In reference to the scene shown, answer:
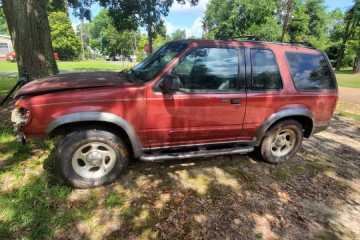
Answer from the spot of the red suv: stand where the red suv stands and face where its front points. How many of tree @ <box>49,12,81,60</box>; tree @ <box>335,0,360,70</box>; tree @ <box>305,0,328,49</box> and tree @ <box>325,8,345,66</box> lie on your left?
0

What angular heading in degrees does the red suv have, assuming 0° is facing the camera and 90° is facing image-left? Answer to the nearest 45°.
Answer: approximately 90°

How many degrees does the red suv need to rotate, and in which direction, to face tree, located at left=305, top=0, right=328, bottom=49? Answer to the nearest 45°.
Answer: approximately 135° to its right

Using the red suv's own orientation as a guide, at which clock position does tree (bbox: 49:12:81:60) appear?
The tree is roughly at 2 o'clock from the red suv.

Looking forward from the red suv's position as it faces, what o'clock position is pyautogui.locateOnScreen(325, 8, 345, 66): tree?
The tree is roughly at 4 o'clock from the red suv.

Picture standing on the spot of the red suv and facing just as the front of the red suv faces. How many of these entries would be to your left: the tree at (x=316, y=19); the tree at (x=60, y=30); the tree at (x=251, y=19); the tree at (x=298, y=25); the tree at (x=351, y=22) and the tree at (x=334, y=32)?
0

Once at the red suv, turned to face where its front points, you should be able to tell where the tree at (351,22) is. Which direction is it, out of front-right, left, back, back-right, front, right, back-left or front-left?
back-right

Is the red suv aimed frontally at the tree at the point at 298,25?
no

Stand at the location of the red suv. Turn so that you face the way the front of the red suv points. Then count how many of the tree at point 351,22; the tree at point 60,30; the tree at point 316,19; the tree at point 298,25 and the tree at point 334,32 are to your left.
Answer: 0

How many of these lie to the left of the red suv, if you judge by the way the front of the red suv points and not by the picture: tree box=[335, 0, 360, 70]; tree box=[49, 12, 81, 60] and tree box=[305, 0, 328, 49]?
0

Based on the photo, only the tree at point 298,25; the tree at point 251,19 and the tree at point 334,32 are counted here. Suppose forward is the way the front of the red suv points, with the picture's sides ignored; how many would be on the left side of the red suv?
0

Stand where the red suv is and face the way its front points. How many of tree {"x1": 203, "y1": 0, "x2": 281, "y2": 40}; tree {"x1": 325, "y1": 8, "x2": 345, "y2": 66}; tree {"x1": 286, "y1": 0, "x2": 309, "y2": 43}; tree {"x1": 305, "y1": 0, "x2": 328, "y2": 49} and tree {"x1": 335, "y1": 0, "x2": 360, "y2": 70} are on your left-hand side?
0

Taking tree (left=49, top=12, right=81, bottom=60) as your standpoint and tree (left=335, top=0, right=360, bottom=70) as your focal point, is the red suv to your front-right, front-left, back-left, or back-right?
front-right

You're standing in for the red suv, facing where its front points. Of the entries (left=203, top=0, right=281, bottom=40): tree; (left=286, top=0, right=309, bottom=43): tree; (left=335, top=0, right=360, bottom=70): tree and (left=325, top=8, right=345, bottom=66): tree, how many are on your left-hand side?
0

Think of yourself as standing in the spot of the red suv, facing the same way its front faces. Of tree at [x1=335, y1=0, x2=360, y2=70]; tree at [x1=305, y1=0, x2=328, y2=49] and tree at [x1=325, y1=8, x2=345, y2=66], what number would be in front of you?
0
